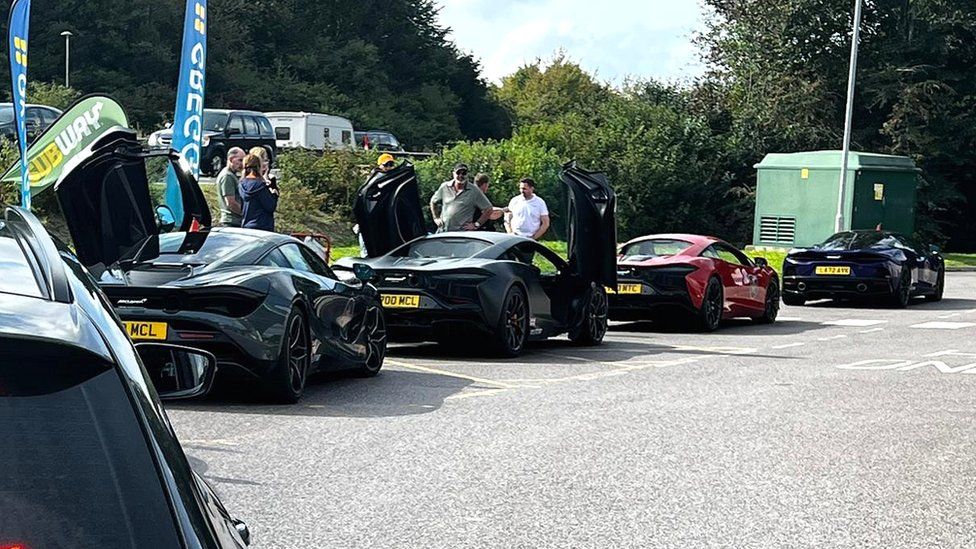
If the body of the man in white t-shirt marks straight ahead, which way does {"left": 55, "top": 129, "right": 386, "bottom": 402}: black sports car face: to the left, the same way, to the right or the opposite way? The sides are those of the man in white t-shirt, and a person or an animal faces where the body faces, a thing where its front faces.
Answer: the opposite way

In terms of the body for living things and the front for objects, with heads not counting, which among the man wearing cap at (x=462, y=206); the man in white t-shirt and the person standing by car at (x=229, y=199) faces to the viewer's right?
the person standing by car

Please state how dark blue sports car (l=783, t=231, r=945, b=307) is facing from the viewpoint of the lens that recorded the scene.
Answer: facing away from the viewer and to the right of the viewer

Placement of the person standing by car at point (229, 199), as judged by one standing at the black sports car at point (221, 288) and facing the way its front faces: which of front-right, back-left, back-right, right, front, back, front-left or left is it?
front-left

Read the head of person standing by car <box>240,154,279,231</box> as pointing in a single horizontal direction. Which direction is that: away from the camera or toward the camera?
away from the camera

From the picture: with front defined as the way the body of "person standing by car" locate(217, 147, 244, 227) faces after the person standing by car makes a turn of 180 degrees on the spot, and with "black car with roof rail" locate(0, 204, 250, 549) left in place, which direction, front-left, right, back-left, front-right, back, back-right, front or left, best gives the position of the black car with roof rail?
left

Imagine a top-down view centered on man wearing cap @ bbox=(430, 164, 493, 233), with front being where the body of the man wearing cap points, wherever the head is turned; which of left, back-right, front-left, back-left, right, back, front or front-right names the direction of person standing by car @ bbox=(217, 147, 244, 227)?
front-right

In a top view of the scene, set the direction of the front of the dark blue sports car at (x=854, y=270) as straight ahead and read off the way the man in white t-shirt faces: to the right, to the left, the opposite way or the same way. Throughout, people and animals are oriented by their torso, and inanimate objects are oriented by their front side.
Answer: the opposite way

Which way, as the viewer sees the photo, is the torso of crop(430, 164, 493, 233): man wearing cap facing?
toward the camera

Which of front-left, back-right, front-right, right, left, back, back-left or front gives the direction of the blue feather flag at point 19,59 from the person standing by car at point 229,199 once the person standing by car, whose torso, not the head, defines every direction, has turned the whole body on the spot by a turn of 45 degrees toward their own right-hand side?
back-right

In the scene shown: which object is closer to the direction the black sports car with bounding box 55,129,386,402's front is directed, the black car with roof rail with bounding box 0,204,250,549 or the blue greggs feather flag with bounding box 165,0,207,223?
the blue greggs feather flag
